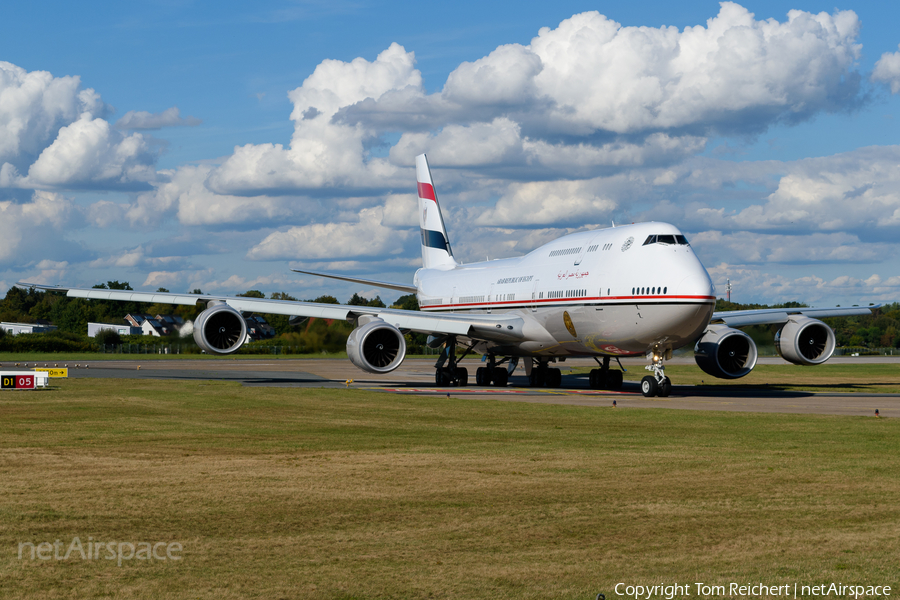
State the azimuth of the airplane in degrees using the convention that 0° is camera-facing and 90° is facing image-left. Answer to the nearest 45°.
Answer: approximately 315°
